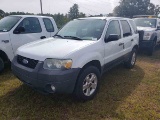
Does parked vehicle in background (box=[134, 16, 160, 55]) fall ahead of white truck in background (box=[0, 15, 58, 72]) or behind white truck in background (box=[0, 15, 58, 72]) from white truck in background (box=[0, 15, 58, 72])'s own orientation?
behind

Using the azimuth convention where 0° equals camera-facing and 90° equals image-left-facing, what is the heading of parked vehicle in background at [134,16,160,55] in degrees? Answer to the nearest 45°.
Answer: approximately 45°

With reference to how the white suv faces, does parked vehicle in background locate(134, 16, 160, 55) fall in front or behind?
behind

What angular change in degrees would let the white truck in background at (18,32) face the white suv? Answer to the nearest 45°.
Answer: approximately 90° to its left

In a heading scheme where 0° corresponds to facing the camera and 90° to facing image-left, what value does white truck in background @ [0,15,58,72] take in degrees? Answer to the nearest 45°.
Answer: approximately 45°

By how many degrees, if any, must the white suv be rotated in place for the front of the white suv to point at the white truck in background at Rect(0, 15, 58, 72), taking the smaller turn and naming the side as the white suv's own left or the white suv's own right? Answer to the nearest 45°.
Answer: approximately 90° to the white suv's own right
